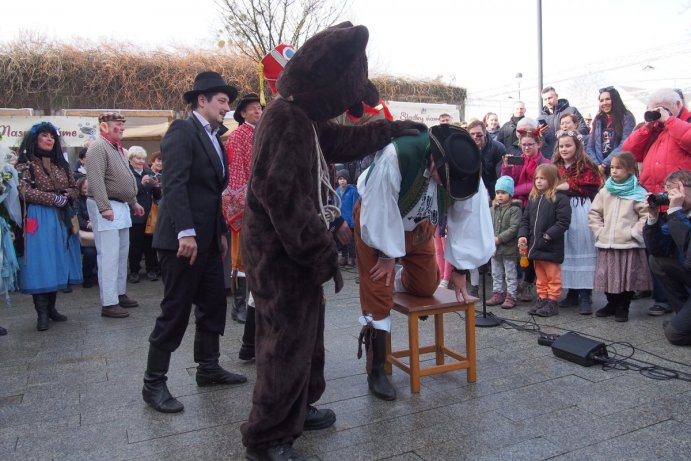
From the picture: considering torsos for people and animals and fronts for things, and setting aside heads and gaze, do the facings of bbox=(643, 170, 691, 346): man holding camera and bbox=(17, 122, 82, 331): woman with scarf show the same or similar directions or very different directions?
very different directions

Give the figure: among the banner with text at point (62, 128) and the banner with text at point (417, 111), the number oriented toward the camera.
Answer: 2

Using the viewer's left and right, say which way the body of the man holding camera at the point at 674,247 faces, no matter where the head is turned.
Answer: facing to the left of the viewer

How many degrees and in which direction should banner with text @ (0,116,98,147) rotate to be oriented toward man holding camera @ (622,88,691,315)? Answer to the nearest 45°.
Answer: approximately 45° to its left

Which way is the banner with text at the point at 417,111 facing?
toward the camera

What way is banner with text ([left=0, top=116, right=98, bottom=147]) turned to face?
toward the camera

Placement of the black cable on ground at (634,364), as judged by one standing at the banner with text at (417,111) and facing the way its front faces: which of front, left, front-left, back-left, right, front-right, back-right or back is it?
front

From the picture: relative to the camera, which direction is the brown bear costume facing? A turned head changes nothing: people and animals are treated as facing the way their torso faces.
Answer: to the viewer's right

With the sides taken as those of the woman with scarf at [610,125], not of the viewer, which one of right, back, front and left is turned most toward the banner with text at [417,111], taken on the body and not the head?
right

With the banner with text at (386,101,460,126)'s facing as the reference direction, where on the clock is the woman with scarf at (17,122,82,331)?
The woman with scarf is roughly at 1 o'clock from the banner with text.

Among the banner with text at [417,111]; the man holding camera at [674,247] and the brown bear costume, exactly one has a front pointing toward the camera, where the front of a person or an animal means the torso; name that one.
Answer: the banner with text

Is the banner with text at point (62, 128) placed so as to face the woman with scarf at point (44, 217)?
yes
